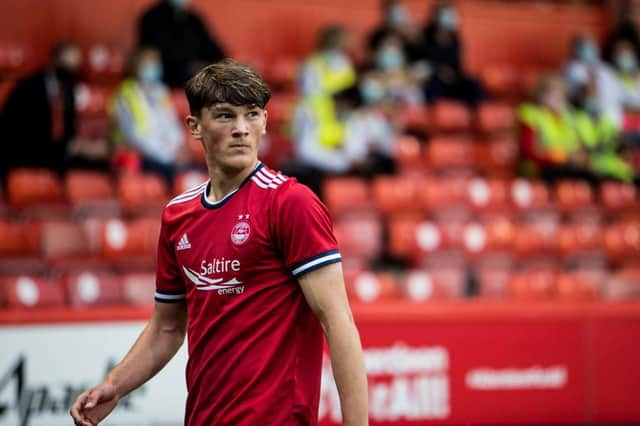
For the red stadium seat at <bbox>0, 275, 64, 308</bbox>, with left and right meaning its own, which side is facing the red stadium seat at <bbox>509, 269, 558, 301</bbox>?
left

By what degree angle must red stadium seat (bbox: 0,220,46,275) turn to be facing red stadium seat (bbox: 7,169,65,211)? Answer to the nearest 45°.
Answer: approximately 180°

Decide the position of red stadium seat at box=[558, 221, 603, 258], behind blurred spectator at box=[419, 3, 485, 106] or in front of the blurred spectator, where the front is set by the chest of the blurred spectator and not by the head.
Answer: in front

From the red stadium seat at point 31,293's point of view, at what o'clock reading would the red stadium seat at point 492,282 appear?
the red stadium seat at point 492,282 is roughly at 9 o'clock from the red stadium seat at point 31,293.

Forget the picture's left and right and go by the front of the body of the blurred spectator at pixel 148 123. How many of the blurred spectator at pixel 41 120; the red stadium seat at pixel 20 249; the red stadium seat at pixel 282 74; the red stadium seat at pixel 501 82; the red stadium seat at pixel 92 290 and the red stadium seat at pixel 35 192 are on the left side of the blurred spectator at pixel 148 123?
2

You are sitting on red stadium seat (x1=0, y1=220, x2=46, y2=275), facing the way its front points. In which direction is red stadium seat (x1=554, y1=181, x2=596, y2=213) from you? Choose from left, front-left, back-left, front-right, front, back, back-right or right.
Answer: left

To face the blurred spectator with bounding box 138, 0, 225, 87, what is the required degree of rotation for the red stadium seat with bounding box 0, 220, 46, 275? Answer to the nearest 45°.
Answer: approximately 135° to its left

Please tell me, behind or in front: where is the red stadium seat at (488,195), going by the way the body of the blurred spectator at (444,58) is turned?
in front

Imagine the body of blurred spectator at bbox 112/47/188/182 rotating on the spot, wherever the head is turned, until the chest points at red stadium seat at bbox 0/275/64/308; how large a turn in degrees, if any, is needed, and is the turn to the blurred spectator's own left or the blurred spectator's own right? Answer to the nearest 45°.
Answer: approximately 45° to the blurred spectator's own right

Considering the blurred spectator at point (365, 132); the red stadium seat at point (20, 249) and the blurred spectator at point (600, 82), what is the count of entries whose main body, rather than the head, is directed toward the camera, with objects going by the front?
3

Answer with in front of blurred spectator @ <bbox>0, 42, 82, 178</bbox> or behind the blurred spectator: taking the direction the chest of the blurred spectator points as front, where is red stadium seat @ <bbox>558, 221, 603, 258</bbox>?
in front

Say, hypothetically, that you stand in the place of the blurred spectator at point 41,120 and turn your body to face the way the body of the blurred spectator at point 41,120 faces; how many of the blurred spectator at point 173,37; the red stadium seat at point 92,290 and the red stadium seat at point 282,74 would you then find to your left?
2

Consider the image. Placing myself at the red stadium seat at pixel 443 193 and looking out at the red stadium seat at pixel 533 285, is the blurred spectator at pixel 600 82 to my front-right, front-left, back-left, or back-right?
back-left

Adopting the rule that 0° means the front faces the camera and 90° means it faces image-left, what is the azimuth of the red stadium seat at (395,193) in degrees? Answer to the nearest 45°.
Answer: approximately 0°

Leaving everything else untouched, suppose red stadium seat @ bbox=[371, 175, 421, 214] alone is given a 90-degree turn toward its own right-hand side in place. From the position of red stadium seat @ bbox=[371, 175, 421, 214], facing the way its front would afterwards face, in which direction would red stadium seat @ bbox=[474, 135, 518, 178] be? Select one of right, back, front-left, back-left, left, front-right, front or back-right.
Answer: back-right
